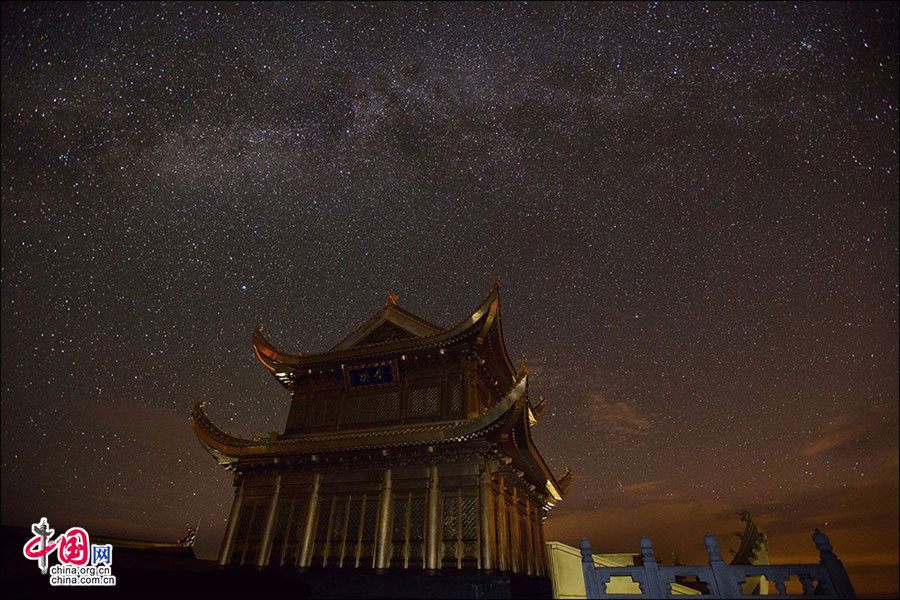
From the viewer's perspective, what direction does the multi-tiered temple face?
toward the camera
